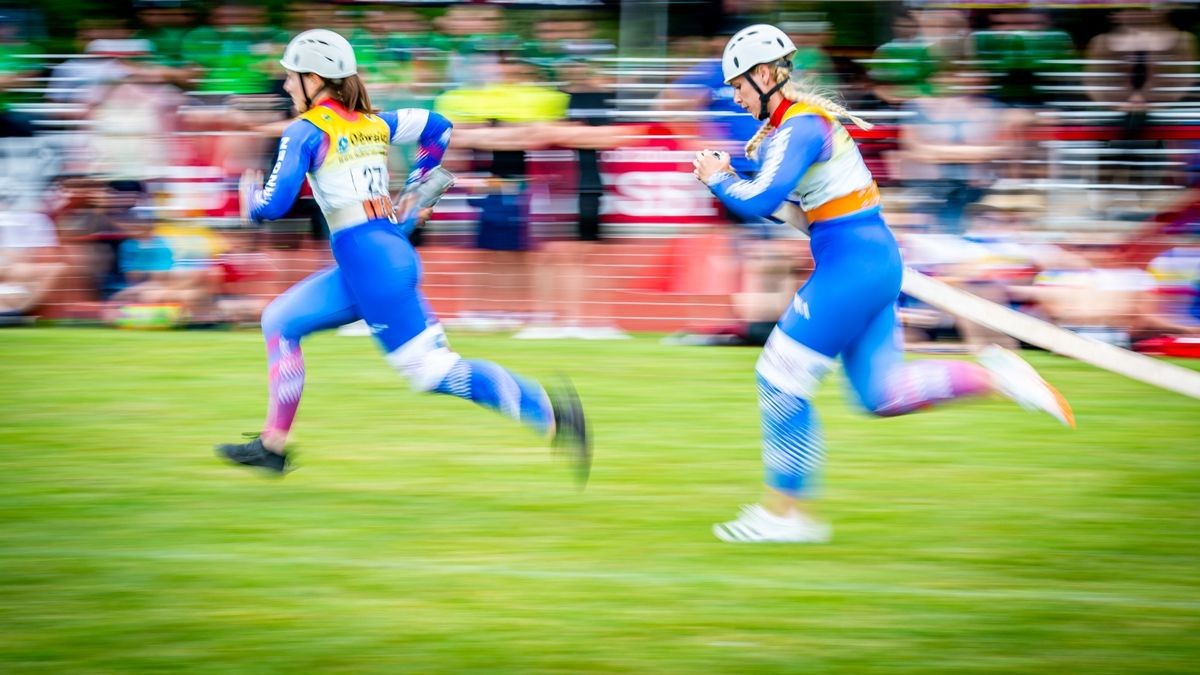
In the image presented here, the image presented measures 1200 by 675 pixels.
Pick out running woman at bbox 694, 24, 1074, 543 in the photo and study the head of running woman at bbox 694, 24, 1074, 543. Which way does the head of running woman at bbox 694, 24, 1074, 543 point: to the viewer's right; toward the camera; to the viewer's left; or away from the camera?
to the viewer's left

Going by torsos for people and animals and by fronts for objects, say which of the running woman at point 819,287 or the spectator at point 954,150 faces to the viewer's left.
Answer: the running woman

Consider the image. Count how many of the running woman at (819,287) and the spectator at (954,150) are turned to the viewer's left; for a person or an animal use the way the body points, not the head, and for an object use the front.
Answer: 1

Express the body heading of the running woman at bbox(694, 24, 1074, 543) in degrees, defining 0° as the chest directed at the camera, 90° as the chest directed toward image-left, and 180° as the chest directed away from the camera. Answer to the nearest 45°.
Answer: approximately 90°

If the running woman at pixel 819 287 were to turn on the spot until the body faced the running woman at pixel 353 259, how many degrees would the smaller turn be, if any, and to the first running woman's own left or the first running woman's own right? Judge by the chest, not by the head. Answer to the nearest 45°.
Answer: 0° — they already face them

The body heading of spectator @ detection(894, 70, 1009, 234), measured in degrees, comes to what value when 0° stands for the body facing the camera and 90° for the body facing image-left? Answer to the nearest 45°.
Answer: approximately 0°

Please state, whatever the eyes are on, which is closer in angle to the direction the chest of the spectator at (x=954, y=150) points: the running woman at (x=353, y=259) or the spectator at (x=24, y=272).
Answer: the running woman

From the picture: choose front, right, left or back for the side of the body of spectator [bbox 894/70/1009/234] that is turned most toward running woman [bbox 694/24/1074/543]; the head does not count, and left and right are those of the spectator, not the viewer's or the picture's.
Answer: front

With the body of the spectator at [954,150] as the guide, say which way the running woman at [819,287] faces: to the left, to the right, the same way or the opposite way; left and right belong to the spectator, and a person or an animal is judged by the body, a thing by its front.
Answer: to the right

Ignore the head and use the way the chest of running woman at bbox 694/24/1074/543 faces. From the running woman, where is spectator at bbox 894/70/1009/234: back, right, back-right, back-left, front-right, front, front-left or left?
right
